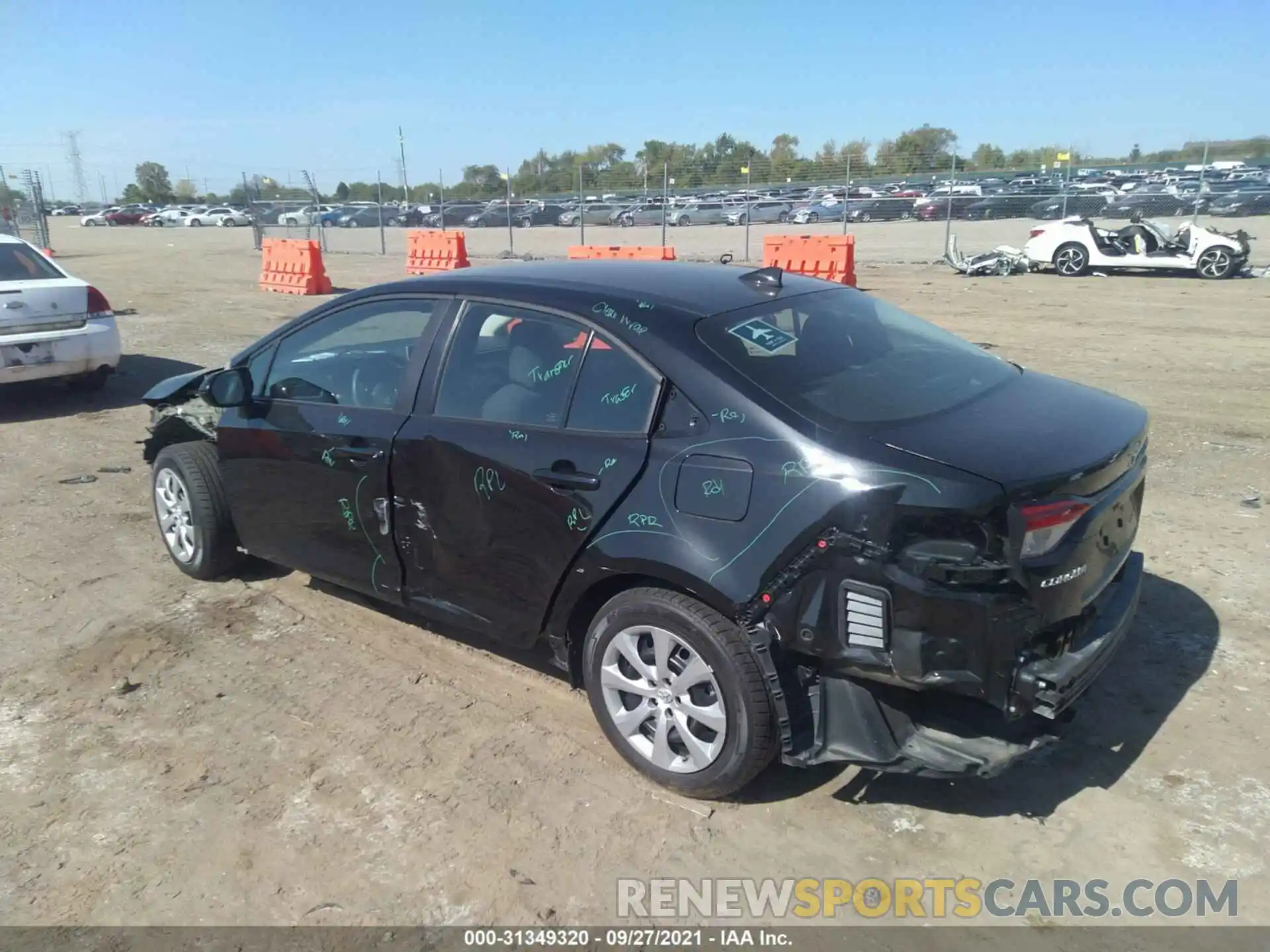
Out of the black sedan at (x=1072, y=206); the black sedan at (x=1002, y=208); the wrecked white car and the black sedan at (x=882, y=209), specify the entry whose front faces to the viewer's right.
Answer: the wrecked white car

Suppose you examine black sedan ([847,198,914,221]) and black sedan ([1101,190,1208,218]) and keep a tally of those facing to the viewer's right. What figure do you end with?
0

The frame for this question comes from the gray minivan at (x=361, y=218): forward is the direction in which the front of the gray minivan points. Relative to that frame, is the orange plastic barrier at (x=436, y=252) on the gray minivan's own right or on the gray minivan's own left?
on the gray minivan's own left

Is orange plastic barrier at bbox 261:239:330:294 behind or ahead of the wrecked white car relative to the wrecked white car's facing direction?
behind

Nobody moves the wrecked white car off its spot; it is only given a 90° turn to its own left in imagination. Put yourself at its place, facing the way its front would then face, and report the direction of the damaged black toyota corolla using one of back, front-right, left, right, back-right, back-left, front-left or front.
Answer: back

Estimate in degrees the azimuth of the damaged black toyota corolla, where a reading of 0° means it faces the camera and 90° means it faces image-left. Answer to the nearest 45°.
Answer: approximately 135°

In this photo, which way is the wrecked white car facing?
to the viewer's right

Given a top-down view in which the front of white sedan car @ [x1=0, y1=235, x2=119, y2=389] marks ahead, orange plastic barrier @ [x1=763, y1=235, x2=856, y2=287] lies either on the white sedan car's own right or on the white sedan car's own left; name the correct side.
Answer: on the white sedan car's own right
